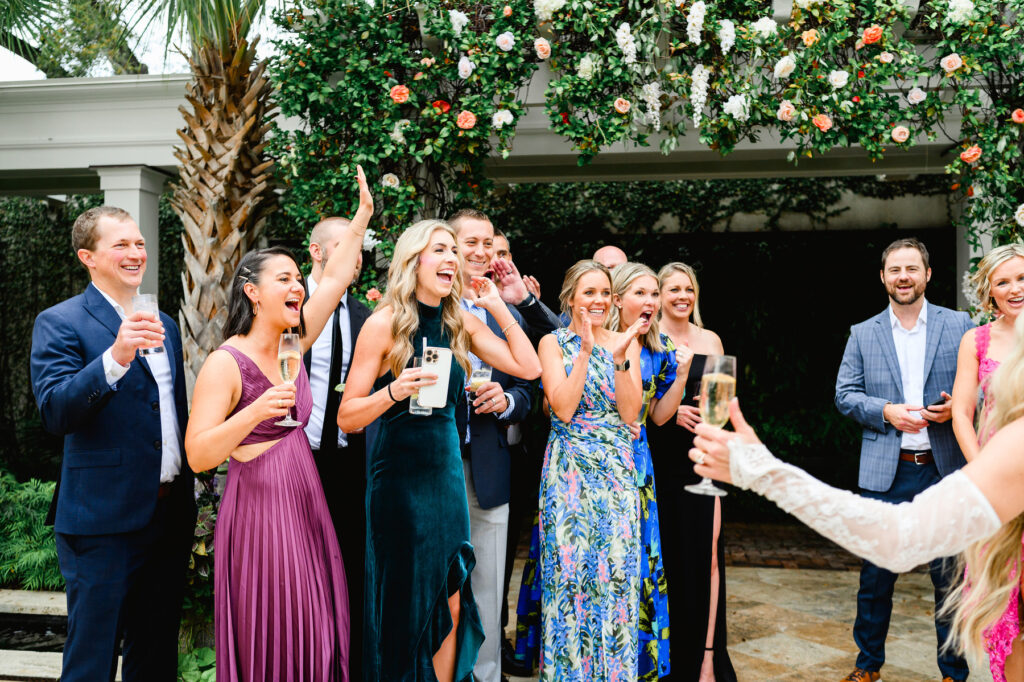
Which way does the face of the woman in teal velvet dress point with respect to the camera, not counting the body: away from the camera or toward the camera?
toward the camera

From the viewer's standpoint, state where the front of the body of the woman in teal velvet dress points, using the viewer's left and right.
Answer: facing the viewer and to the right of the viewer

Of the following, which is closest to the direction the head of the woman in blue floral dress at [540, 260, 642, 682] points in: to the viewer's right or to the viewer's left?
to the viewer's right

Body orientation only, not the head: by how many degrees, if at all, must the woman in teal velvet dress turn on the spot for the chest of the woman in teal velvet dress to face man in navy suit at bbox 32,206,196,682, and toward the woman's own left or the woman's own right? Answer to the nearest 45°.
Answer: approximately 135° to the woman's own right

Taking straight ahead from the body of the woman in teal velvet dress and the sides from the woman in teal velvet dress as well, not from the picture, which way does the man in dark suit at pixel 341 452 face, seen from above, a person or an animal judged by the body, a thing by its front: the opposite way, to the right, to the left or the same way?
the same way

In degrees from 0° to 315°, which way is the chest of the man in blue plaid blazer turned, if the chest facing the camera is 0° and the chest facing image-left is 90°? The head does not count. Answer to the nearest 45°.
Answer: approximately 0°

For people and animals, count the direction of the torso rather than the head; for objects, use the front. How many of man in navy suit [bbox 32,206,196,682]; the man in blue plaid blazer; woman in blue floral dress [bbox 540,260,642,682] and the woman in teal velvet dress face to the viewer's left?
0

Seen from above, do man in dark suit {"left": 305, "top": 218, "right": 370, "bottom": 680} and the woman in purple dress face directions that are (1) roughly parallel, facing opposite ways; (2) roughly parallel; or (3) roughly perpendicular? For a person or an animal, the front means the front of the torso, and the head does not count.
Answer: roughly parallel

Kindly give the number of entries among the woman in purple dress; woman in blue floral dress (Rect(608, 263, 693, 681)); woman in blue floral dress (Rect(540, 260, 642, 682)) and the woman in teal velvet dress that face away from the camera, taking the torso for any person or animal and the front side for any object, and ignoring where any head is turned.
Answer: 0

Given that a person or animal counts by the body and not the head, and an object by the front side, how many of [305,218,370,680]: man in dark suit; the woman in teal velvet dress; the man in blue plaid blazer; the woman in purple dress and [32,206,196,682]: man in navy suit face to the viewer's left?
0

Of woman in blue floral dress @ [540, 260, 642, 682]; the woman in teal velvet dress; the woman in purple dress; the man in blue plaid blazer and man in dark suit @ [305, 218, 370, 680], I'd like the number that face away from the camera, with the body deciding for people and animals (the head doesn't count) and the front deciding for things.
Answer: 0

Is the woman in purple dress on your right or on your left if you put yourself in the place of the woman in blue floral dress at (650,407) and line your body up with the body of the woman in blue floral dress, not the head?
on your right
